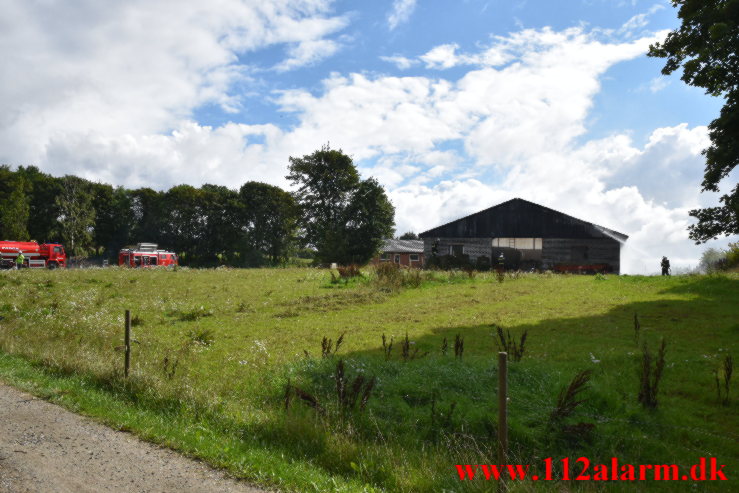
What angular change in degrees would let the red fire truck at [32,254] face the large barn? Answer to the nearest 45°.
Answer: approximately 45° to its right

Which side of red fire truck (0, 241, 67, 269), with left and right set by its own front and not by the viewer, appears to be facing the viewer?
right

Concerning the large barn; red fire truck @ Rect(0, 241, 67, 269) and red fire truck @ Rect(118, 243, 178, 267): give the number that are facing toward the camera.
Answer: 1

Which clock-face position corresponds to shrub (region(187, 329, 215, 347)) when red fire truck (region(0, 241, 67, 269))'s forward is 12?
The shrub is roughly at 3 o'clock from the red fire truck.

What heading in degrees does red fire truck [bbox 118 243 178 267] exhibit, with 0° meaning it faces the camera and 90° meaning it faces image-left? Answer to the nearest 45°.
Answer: approximately 270°

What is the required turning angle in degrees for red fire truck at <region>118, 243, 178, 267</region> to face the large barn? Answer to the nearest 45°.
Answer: approximately 45° to its right

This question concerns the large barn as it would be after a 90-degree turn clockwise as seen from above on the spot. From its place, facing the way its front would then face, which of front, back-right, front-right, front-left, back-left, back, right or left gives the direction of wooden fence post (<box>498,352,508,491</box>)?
left

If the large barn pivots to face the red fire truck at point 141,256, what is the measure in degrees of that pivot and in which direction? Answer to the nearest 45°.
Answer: approximately 90° to its right

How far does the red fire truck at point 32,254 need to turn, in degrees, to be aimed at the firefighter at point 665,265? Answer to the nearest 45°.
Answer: approximately 45° to its right

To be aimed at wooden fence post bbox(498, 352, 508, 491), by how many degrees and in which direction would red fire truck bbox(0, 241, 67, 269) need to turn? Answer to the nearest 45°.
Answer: approximately 90° to its right

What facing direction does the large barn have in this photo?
toward the camera

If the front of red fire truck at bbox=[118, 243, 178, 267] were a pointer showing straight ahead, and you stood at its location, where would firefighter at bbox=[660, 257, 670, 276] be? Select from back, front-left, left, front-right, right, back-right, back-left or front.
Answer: front-right
